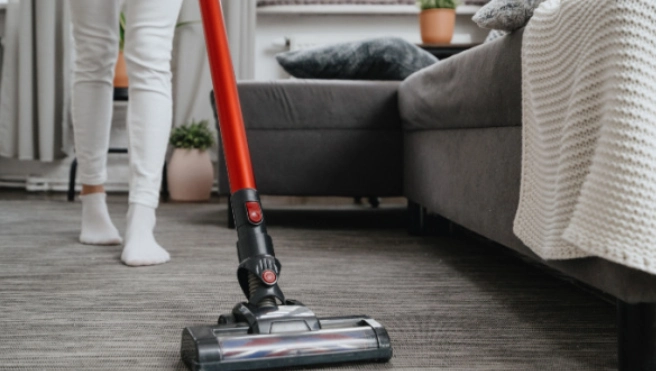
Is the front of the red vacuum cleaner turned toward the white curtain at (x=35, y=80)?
no

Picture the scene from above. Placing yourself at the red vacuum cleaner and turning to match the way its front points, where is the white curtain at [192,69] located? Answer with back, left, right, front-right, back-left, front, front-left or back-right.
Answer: back

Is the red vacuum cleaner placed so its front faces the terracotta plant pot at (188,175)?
no

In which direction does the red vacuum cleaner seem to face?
toward the camera
